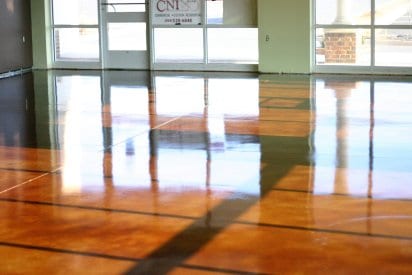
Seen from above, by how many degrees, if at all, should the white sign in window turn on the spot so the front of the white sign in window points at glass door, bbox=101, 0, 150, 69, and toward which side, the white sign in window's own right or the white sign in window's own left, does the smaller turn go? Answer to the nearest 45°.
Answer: approximately 90° to the white sign in window's own right

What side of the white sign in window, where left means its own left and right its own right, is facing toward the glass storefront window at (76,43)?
right

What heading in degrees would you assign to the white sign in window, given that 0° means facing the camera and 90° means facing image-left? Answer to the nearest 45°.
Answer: approximately 0°
